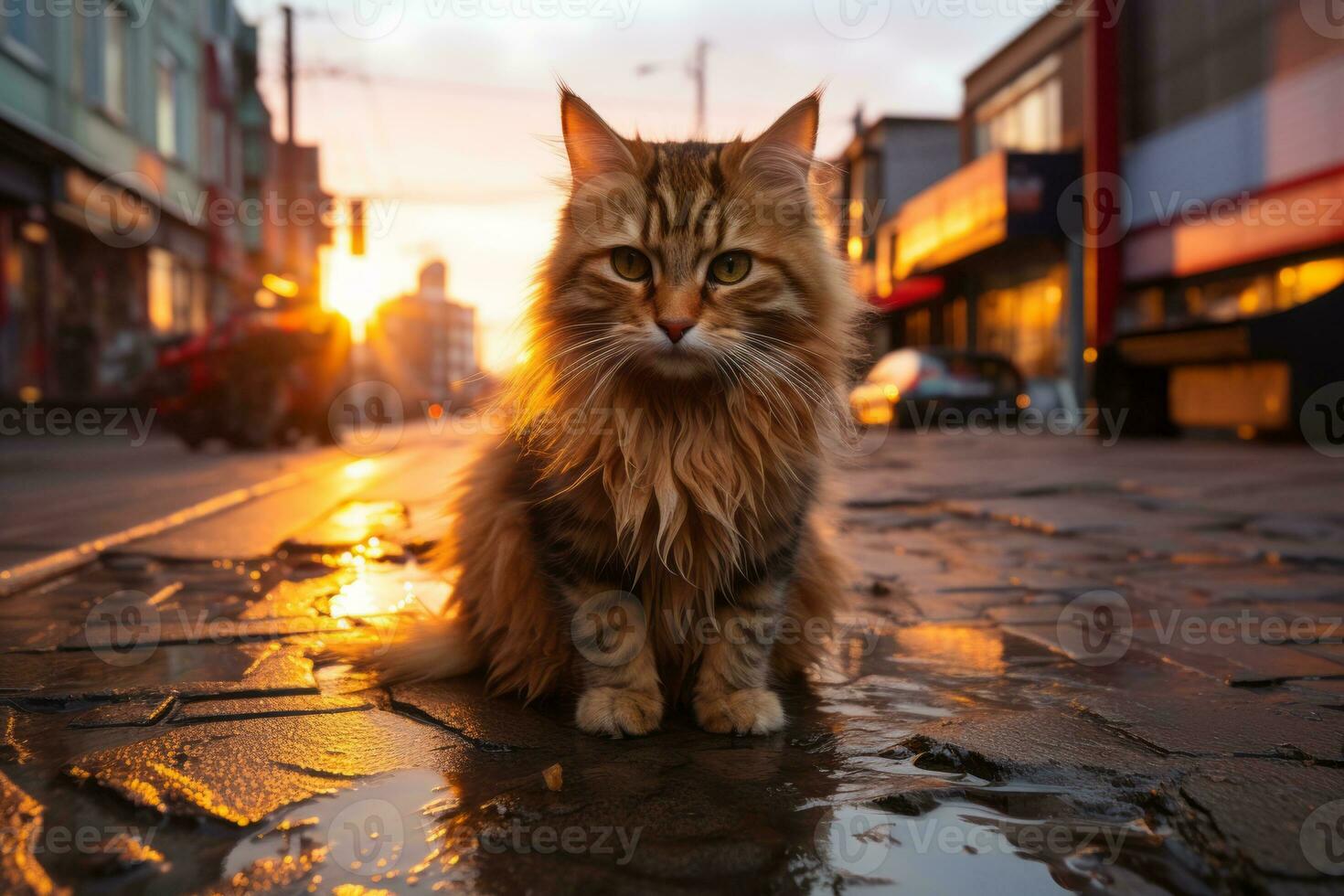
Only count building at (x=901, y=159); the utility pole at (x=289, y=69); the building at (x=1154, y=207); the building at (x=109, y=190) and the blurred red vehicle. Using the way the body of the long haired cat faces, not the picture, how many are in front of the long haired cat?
0

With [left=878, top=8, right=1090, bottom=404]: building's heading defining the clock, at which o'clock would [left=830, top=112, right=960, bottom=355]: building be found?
[left=830, top=112, right=960, bottom=355]: building is roughly at 4 o'clock from [left=878, top=8, right=1090, bottom=404]: building.

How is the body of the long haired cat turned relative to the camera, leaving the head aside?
toward the camera

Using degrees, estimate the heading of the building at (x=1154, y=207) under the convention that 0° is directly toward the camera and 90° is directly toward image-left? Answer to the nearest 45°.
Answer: approximately 45°

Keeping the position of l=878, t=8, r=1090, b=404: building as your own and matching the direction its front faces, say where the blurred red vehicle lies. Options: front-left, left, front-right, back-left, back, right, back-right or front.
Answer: front

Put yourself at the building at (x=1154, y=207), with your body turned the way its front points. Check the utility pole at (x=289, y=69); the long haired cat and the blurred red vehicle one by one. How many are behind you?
0

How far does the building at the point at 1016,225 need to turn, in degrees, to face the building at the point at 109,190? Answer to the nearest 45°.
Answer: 0° — it already faces it

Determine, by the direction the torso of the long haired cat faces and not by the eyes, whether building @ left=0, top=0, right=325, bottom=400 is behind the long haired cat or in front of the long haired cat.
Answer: behind

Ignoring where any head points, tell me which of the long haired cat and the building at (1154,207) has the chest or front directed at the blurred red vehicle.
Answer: the building

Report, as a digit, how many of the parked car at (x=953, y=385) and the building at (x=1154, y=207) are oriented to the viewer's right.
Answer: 0

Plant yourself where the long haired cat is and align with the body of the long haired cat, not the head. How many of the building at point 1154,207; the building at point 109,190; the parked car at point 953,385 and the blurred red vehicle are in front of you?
0

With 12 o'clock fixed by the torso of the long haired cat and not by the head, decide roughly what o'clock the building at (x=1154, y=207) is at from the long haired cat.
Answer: The building is roughly at 7 o'clock from the long haired cat.

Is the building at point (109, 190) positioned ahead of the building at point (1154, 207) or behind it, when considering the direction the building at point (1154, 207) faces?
ahead

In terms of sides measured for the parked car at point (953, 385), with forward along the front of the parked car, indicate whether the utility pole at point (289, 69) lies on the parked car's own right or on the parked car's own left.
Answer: on the parked car's own right

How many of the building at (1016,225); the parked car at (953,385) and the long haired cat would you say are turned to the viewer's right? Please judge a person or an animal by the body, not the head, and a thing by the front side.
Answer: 0

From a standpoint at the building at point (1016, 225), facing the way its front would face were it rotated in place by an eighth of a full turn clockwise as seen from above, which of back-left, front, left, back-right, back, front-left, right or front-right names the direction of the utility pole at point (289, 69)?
front

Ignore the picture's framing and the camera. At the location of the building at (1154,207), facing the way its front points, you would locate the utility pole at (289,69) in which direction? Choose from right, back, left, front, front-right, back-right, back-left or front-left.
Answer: front-right

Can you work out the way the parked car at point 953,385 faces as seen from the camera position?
facing the viewer and to the left of the viewer

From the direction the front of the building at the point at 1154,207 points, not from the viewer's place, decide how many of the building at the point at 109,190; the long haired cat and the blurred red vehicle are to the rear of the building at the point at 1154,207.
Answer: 0

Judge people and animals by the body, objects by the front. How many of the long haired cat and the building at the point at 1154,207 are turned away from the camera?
0
